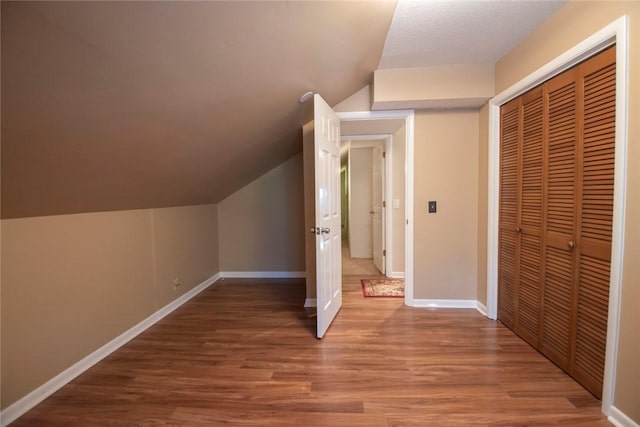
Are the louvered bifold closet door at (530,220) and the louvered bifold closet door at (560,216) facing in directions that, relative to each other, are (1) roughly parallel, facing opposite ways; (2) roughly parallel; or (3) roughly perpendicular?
roughly parallel

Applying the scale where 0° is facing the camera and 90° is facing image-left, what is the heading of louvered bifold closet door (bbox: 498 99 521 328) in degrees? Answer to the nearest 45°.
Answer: approximately 45°

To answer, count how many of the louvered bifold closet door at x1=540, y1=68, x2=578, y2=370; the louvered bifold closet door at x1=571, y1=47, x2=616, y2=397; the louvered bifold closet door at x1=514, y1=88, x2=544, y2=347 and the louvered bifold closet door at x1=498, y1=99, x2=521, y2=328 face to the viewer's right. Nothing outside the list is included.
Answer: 0

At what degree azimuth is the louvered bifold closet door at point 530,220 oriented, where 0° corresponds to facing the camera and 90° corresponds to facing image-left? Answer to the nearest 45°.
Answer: approximately 45°

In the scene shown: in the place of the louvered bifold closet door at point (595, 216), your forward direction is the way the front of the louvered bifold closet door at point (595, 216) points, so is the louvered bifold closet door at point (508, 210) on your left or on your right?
on your right

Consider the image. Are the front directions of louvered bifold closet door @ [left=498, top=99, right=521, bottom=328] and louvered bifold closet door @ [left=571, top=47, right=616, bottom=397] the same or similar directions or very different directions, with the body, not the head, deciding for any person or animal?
same or similar directions

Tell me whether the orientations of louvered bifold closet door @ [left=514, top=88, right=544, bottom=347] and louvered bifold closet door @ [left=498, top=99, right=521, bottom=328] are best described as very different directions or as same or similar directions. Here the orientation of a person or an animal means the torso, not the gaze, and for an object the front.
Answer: same or similar directions

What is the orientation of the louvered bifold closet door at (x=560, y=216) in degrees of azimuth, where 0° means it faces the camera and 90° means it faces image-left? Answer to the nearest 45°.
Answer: approximately 45°

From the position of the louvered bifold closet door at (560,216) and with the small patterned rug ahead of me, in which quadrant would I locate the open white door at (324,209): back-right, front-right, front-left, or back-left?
front-left

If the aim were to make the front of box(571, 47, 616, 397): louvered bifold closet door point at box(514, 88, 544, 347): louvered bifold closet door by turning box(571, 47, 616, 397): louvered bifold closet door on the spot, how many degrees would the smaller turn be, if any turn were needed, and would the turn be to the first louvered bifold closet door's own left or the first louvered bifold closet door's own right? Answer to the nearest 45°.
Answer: approximately 90° to the first louvered bifold closet door's own right

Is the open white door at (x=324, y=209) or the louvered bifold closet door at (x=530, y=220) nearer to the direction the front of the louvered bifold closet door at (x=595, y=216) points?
the open white door

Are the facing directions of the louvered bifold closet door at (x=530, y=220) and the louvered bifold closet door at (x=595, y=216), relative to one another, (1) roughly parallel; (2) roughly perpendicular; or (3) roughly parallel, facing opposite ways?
roughly parallel
